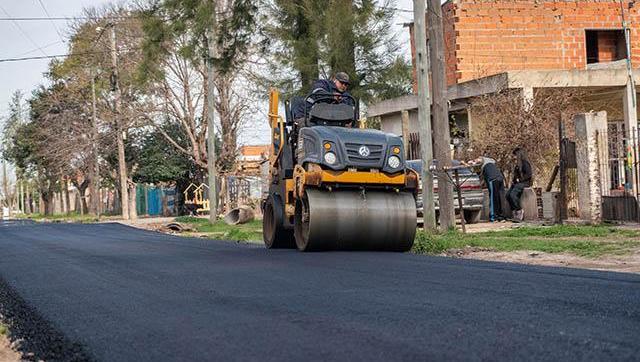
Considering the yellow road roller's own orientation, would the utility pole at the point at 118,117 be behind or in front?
behind

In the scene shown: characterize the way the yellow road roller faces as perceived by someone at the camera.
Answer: facing the viewer and to the right of the viewer

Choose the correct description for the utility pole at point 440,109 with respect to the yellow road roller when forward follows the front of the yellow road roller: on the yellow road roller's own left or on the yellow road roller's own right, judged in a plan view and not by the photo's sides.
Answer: on the yellow road roller's own left

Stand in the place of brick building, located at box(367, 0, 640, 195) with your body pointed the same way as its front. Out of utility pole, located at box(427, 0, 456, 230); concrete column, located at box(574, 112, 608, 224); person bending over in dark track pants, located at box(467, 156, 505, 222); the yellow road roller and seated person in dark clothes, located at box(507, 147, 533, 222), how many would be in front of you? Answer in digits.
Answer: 5

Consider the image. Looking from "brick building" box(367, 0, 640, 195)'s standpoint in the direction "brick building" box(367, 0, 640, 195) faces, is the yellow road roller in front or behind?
in front

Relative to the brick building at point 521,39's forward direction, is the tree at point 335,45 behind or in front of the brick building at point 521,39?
in front

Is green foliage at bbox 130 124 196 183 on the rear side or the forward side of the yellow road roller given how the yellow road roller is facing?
on the rear side

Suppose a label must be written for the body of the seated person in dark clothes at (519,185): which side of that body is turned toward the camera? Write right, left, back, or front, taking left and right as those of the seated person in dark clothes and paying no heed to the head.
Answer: left
